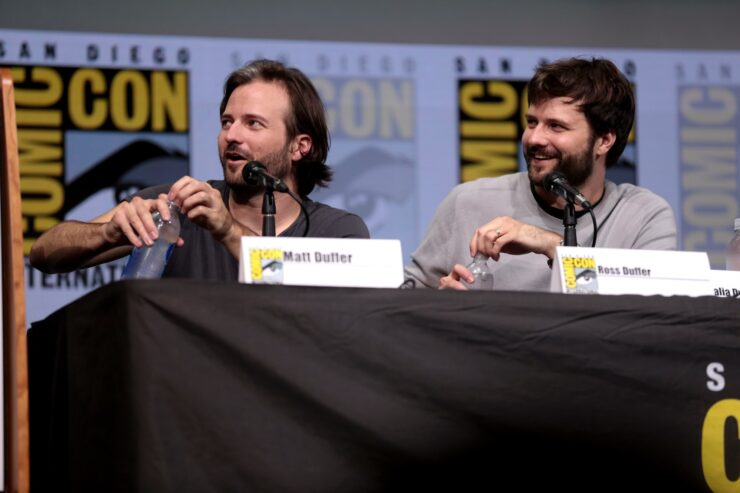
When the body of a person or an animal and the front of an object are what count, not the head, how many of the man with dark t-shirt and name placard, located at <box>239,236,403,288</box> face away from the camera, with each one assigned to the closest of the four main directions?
0

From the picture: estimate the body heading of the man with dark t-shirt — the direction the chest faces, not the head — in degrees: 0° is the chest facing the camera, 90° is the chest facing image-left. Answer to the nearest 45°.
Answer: approximately 45°

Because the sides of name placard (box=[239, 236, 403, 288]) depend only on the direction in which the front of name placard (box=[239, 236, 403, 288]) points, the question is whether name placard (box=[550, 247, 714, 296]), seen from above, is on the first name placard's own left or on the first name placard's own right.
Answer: on the first name placard's own left

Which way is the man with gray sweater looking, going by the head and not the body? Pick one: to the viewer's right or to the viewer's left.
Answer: to the viewer's left

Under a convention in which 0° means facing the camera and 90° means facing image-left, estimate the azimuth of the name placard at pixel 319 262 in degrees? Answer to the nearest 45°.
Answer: approximately 0°

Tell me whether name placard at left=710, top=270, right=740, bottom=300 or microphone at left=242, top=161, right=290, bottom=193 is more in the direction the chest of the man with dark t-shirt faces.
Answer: the microphone

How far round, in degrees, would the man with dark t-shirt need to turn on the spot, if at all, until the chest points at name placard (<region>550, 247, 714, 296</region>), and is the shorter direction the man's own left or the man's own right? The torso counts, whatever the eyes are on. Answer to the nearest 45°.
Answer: approximately 90° to the man's own left
